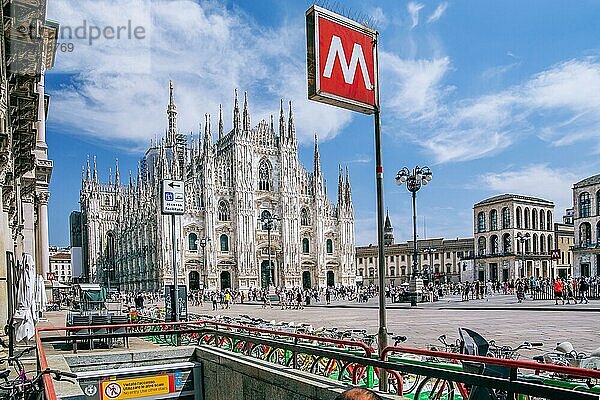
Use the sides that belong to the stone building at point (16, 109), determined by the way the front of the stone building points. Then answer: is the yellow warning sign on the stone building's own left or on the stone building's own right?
on the stone building's own right

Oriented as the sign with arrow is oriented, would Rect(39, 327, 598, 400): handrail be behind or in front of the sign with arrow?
in front

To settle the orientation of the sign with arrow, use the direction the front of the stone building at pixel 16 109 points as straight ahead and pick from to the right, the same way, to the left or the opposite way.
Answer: to the right

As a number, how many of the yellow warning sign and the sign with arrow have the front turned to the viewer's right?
0

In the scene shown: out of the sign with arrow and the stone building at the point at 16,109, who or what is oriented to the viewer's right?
the stone building

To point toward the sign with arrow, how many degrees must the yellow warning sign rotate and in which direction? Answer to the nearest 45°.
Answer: approximately 180°

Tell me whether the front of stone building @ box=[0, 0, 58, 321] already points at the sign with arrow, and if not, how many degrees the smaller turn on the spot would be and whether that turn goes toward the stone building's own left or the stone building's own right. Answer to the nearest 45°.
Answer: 0° — it already faces it

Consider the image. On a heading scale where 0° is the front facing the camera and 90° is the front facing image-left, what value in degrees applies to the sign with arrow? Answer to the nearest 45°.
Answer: approximately 0°

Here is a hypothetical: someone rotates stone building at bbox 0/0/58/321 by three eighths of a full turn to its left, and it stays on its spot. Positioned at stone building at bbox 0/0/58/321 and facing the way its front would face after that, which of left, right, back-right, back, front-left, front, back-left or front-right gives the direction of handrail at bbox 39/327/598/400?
back-left

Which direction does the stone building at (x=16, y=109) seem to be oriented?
to the viewer's right

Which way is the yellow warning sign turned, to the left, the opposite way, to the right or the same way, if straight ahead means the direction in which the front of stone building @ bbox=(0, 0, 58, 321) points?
to the right

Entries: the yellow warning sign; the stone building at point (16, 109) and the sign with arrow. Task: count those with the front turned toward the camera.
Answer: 2
